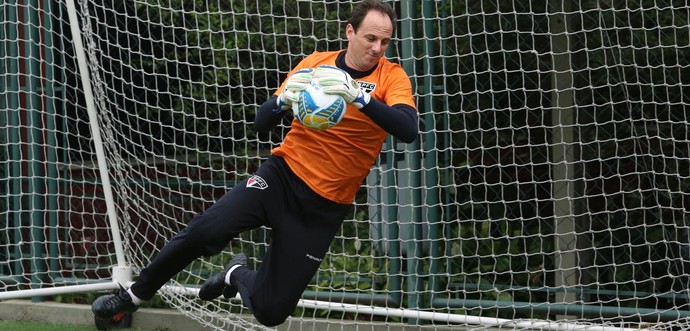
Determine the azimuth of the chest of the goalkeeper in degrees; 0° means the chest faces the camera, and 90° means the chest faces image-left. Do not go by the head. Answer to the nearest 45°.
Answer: approximately 0°

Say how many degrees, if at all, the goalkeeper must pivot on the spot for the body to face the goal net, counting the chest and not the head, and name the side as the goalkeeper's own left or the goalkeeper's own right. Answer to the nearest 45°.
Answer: approximately 135° to the goalkeeper's own left
